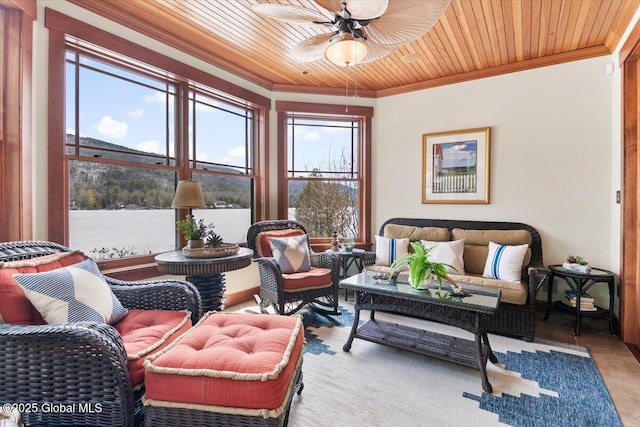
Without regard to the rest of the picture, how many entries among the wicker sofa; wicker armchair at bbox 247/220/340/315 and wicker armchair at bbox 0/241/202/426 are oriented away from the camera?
0

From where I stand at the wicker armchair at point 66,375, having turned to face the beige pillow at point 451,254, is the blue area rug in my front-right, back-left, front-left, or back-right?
front-right

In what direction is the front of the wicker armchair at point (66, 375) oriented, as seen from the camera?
facing the viewer and to the right of the viewer

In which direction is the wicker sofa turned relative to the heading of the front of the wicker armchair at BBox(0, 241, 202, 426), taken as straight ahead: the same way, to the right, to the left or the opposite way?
to the right

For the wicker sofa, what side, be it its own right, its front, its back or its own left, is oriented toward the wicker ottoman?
front

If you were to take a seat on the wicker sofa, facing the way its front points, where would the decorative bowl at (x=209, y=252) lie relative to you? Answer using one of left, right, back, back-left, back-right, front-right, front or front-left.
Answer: front-right

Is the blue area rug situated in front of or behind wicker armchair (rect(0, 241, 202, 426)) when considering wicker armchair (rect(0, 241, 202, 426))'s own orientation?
in front

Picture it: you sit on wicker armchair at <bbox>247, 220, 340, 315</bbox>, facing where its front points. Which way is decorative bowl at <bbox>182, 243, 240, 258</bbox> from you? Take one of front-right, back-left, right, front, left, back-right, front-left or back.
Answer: right

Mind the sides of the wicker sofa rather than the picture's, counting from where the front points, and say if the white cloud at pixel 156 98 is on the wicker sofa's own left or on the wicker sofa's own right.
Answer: on the wicker sofa's own right

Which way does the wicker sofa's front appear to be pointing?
toward the camera

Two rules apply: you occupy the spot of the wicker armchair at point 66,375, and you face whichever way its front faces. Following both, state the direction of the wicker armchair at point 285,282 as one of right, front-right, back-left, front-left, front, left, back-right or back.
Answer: left

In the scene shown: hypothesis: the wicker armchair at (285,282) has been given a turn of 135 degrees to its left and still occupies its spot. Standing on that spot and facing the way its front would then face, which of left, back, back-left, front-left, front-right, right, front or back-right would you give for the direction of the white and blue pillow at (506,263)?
right

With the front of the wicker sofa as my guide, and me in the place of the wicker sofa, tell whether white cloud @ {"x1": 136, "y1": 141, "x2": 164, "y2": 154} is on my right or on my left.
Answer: on my right
